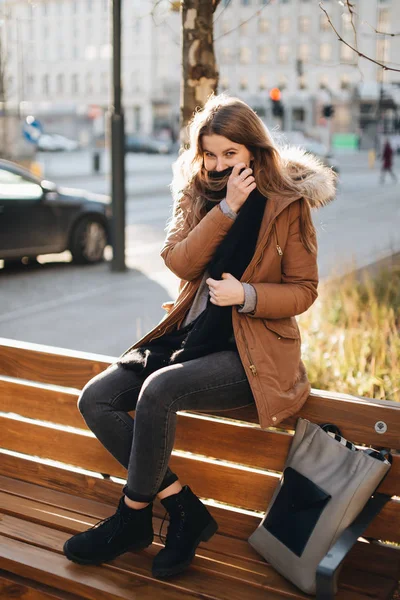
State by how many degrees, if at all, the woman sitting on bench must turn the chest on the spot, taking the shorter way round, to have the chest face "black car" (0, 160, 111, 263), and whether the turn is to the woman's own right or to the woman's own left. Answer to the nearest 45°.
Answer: approximately 135° to the woman's own right

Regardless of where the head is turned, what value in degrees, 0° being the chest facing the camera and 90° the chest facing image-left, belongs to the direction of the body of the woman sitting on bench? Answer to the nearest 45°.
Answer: approximately 45°

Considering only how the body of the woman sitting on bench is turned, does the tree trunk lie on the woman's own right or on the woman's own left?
on the woman's own right

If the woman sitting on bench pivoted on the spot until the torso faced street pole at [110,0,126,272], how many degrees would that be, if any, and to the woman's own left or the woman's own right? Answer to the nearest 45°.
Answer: approximately 135° to the woman's own right
